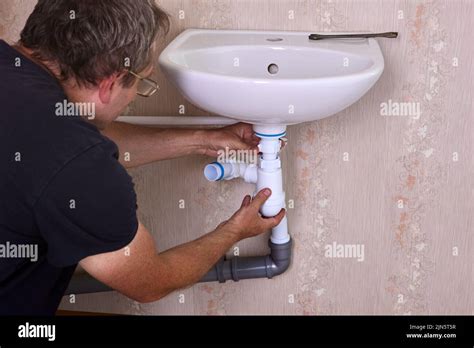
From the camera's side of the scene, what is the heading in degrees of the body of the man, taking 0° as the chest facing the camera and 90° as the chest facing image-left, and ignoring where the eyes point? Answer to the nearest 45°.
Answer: approximately 225°

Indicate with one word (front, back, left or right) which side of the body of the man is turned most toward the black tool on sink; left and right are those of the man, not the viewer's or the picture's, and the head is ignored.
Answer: front

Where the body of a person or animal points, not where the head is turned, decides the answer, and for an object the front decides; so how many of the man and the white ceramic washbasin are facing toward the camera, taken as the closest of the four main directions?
1

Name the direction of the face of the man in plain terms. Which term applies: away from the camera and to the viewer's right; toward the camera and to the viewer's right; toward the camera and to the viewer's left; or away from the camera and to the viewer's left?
away from the camera and to the viewer's right

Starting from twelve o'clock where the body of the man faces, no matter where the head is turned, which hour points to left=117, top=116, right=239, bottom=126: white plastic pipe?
The white plastic pipe is roughly at 11 o'clock from the man.
